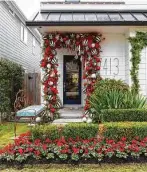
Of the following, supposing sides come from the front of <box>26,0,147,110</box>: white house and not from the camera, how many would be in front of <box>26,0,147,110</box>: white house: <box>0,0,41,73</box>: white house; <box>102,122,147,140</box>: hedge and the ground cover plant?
2

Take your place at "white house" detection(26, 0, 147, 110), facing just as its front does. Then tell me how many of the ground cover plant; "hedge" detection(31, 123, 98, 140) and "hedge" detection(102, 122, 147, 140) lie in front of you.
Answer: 3

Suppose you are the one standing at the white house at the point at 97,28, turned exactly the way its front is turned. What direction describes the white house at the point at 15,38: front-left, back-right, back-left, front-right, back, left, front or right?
back-right

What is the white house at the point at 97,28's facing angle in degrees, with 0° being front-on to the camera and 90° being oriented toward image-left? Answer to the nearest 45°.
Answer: approximately 0°

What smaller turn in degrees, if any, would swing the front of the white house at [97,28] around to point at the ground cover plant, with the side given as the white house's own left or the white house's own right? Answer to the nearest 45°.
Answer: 0° — it already faces it

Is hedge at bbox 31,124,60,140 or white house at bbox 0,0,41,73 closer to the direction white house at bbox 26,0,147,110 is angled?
the hedge

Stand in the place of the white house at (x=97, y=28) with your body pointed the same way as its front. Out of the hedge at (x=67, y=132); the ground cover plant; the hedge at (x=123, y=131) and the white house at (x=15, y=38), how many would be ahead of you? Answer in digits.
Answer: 3
